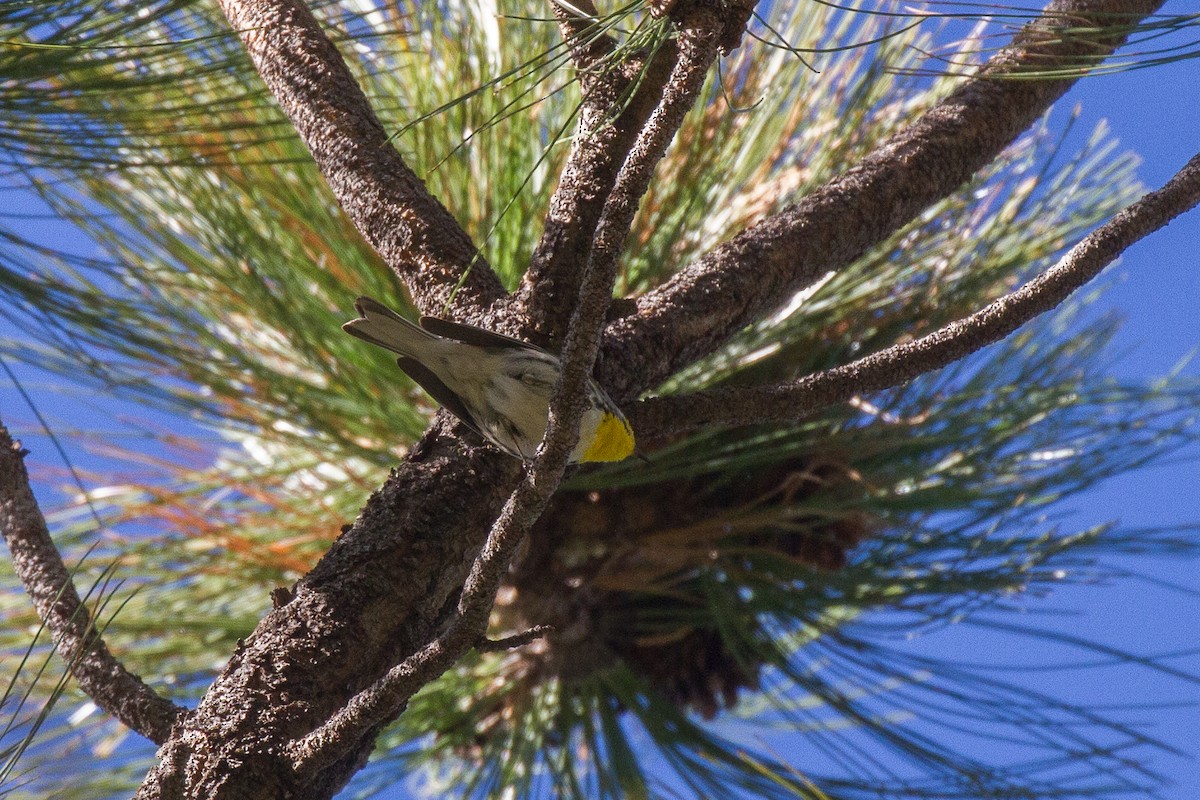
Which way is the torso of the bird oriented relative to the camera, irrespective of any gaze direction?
to the viewer's right
